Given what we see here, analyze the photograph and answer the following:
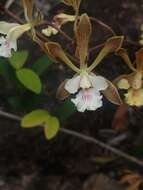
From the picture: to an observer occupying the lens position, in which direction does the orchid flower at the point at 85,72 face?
facing the viewer

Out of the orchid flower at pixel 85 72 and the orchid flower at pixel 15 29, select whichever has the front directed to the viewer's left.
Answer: the orchid flower at pixel 15 29

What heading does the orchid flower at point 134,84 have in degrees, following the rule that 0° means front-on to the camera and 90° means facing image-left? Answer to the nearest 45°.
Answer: approximately 0°

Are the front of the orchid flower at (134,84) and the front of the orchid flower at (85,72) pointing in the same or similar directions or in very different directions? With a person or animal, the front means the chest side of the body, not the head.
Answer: same or similar directions
